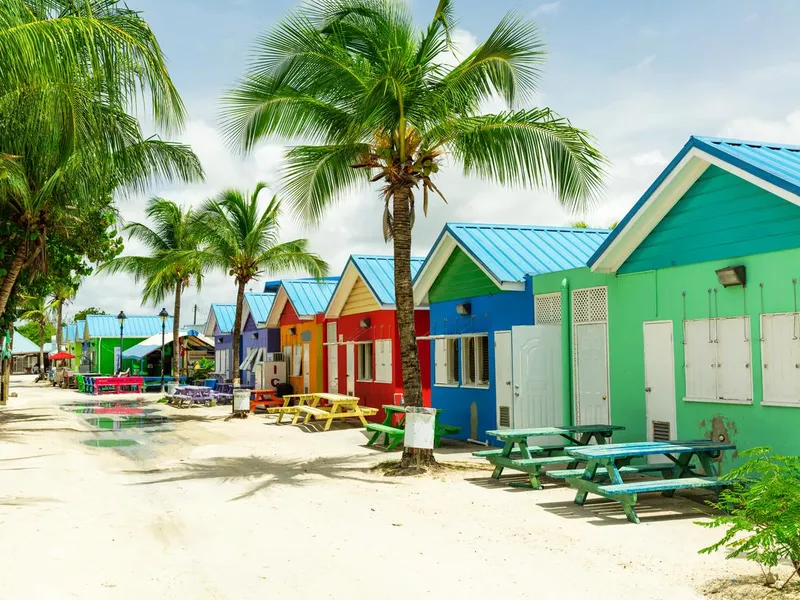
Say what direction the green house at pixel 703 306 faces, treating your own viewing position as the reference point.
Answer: facing the viewer and to the left of the viewer

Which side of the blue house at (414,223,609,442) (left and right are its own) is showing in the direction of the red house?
right

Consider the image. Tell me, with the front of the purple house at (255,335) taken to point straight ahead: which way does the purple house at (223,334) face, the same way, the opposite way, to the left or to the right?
the same way

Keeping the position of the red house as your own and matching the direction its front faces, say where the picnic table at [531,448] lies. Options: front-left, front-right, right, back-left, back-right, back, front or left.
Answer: front-left

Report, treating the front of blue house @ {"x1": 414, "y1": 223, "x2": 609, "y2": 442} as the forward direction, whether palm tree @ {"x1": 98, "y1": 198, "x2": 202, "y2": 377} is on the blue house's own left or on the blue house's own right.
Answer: on the blue house's own right

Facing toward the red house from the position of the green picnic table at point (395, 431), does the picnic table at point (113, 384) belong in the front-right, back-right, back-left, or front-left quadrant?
front-left

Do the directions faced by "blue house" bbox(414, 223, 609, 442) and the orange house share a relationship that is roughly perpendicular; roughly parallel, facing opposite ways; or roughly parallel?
roughly parallel

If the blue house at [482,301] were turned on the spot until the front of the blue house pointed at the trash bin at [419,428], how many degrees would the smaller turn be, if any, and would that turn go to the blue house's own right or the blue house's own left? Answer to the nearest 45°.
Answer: approximately 45° to the blue house's own left

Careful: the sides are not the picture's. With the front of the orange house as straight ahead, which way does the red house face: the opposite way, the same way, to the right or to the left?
the same way

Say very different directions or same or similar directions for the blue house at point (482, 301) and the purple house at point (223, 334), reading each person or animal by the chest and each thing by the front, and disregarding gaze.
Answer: same or similar directions

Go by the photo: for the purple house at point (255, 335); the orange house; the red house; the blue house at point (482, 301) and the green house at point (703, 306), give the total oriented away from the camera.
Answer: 0

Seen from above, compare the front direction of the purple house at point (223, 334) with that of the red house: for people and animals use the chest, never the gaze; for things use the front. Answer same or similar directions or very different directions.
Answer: same or similar directions

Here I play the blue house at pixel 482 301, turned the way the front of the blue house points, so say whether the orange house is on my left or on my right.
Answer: on my right

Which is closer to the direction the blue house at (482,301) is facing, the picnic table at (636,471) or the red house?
the picnic table

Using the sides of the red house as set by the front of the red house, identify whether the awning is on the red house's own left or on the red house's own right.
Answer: on the red house's own right

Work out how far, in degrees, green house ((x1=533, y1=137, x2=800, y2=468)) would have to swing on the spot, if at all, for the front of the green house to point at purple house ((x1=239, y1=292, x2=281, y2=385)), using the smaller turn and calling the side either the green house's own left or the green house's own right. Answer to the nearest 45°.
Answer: approximately 90° to the green house's own right

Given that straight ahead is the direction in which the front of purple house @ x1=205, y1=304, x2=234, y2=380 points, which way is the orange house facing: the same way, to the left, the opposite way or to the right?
the same way
